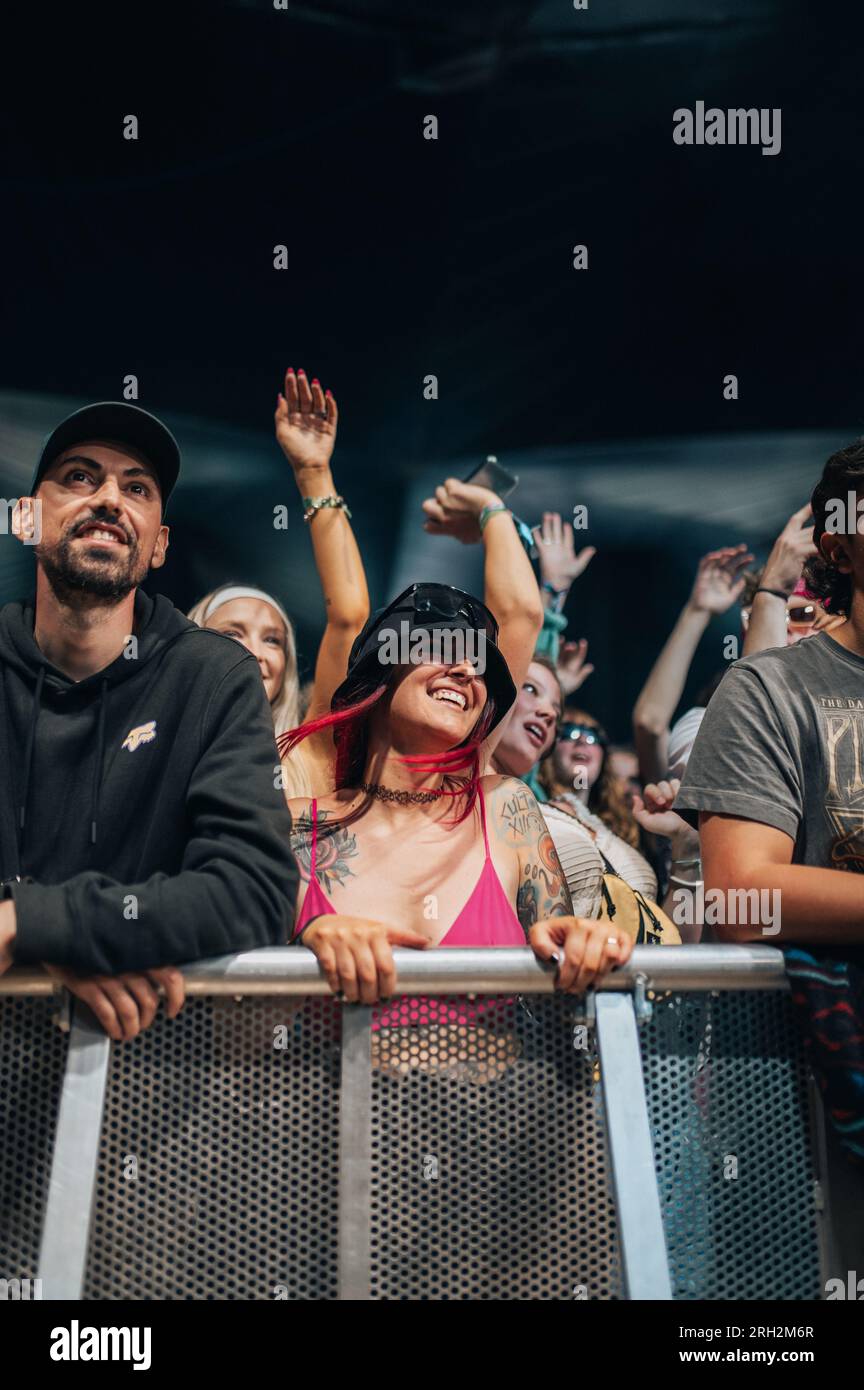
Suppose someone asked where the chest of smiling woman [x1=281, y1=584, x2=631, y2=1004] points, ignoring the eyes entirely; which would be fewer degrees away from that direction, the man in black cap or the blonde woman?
the man in black cap

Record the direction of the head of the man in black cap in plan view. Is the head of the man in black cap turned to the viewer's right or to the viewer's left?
to the viewer's right

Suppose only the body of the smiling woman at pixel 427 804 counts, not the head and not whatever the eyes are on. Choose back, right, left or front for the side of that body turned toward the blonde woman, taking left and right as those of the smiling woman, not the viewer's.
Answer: back

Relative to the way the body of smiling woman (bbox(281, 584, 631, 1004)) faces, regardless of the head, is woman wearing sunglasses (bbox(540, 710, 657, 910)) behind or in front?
behind

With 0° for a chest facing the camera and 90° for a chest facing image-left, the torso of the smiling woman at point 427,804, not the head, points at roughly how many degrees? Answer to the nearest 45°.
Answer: approximately 0°
